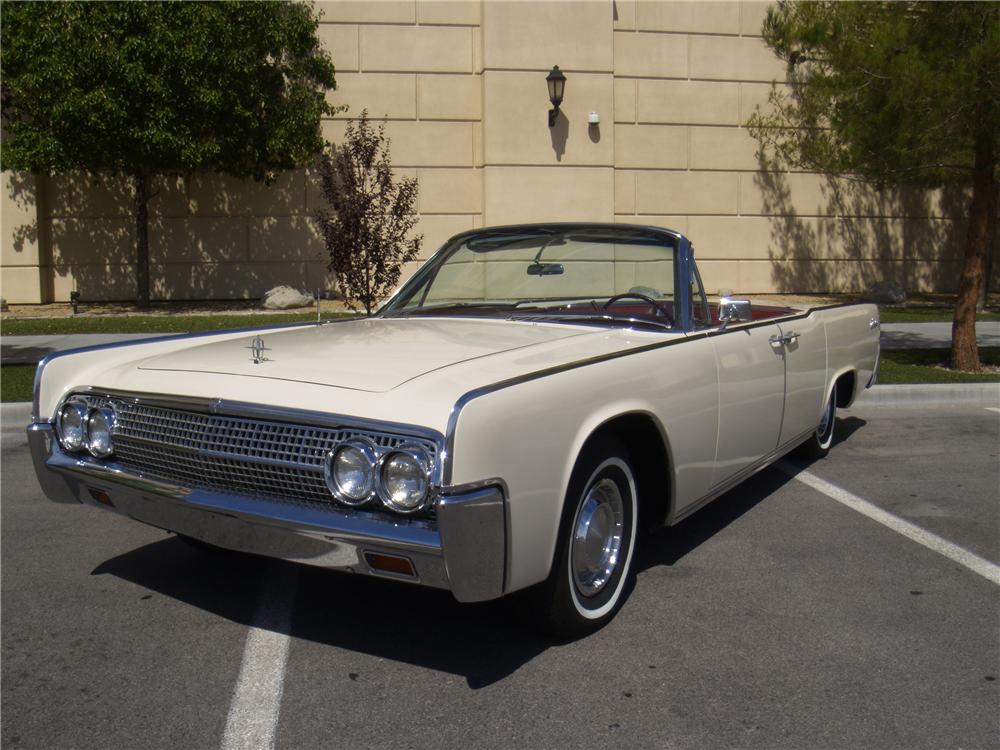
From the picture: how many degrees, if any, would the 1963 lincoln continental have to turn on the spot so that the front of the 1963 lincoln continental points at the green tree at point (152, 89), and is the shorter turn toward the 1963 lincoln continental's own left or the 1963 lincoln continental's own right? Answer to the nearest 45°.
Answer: approximately 135° to the 1963 lincoln continental's own right

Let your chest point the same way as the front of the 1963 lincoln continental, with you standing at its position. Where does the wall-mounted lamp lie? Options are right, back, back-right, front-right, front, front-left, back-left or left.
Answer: back-right

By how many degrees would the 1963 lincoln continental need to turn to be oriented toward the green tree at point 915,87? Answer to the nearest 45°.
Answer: approximately 180°

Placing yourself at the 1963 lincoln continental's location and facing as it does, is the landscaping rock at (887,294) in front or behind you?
behind

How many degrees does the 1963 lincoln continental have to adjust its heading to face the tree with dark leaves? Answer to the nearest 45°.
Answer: approximately 135° to its right

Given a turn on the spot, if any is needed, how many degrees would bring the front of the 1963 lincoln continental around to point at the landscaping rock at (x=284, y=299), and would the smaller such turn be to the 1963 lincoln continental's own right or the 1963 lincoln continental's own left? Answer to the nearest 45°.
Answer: approximately 135° to the 1963 lincoln continental's own right

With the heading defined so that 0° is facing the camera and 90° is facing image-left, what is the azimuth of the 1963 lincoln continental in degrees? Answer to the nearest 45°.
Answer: approximately 45°
